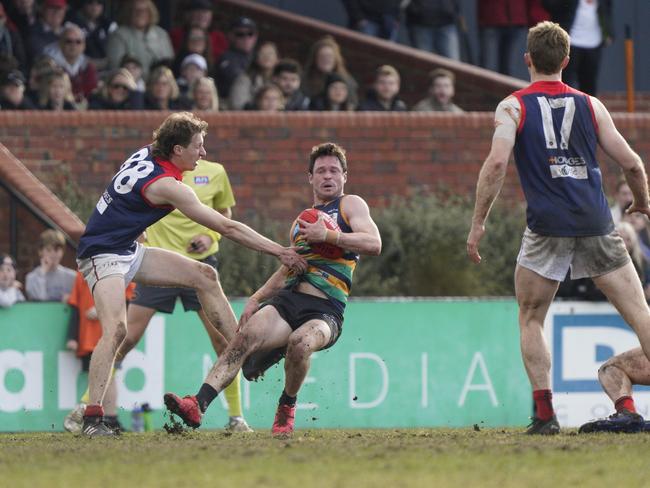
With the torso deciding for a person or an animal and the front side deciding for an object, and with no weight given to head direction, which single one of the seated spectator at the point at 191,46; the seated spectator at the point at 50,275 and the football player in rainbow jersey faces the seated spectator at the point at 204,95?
the seated spectator at the point at 191,46

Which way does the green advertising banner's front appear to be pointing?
toward the camera

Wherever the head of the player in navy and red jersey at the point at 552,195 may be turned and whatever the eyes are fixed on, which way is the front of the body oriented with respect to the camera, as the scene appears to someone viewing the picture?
away from the camera

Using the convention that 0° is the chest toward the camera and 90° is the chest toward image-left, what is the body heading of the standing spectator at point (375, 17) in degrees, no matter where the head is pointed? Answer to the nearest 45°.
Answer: approximately 0°

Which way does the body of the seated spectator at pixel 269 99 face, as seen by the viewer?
toward the camera

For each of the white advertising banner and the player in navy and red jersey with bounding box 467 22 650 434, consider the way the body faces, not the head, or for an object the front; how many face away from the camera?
1

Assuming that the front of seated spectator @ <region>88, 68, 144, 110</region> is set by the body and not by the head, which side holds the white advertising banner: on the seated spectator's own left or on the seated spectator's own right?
on the seated spectator's own left

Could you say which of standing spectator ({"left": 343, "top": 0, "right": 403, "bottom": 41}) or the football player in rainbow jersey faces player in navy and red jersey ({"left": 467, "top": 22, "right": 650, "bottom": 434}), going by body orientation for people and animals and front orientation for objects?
the standing spectator

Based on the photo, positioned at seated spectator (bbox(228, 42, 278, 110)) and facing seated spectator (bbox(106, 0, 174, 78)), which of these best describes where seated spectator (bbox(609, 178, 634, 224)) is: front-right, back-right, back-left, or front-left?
back-left

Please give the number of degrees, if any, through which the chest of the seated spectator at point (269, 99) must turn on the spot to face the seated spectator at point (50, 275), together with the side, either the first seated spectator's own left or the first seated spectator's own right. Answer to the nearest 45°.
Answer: approximately 45° to the first seated spectator's own right

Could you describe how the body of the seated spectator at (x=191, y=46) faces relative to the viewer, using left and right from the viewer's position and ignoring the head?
facing the viewer
